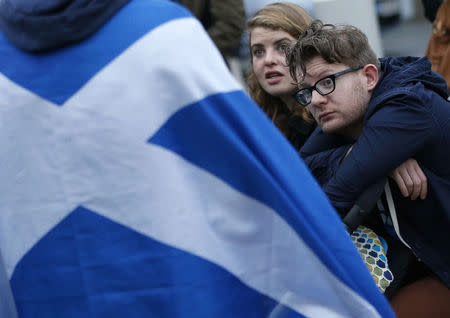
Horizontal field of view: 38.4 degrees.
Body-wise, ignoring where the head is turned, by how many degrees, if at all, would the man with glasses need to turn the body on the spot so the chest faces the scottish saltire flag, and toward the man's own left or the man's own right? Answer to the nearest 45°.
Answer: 0° — they already face it

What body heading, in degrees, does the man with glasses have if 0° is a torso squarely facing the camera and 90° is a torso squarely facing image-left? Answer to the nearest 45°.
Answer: approximately 45°
